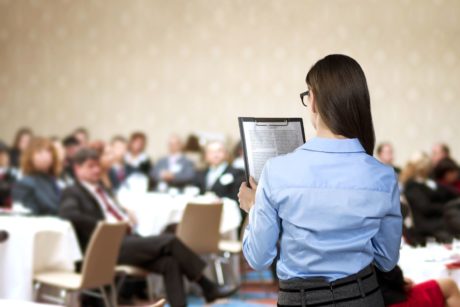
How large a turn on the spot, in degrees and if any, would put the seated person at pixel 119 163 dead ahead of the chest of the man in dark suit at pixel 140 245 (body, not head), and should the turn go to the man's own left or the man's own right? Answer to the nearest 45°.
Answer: approximately 135° to the man's own left

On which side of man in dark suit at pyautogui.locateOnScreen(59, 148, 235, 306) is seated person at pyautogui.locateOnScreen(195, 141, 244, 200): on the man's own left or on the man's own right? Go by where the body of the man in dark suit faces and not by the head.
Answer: on the man's own left

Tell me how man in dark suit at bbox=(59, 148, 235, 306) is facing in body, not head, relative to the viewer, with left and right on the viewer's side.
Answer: facing the viewer and to the right of the viewer

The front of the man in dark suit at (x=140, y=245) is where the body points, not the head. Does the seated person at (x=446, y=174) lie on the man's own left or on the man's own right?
on the man's own left

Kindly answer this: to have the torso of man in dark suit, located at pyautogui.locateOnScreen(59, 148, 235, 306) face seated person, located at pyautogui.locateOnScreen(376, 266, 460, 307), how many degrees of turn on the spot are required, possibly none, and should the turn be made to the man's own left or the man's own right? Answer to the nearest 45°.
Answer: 0° — they already face them

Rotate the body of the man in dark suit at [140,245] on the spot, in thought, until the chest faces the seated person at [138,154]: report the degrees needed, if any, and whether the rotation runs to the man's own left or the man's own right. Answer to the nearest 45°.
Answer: approximately 135° to the man's own left

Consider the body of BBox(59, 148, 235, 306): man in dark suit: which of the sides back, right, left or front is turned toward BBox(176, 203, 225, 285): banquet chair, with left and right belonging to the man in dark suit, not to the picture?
left

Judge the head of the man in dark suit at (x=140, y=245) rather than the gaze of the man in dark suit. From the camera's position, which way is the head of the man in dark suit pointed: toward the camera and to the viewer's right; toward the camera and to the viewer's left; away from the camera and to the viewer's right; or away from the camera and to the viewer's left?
toward the camera and to the viewer's right
